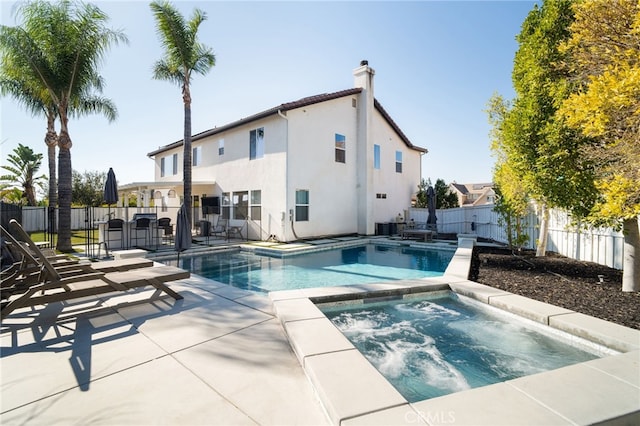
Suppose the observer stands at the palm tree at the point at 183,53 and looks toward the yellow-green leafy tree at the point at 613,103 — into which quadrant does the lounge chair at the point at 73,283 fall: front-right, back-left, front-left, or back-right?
front-right

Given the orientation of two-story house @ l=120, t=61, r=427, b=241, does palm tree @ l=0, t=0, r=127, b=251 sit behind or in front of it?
behind

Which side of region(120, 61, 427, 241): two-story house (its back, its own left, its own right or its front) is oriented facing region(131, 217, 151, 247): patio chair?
back

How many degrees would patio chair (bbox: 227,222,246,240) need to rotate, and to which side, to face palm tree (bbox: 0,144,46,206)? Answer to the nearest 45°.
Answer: approximately 45° to its right

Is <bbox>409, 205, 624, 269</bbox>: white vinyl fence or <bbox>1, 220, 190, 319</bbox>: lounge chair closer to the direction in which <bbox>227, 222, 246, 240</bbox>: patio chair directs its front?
the lounge chair

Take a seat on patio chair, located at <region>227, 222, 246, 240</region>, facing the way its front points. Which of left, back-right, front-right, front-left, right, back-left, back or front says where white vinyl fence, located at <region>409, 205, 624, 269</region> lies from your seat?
back-left
